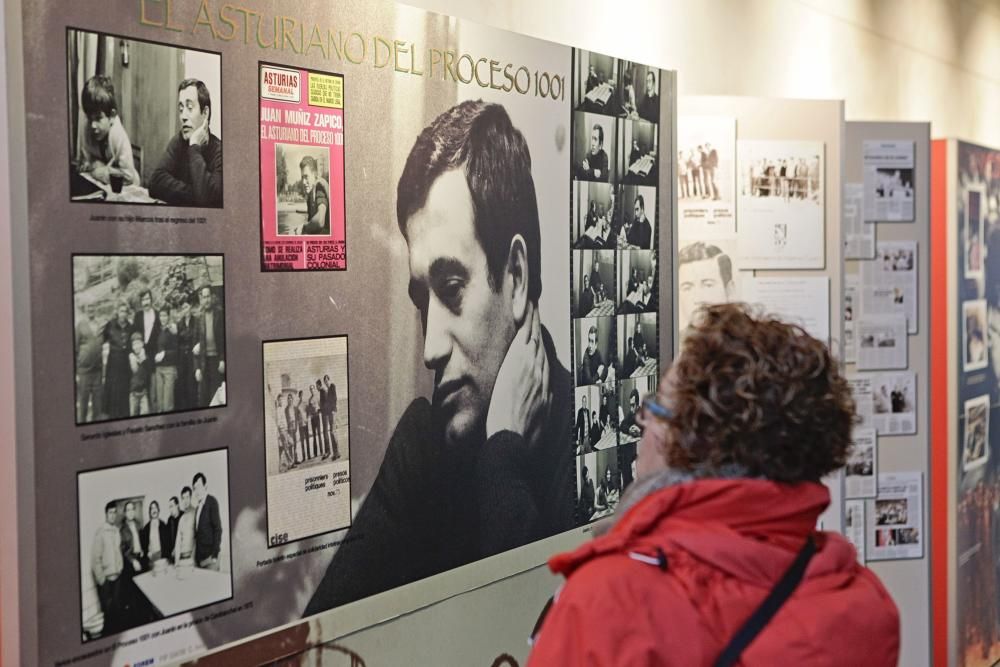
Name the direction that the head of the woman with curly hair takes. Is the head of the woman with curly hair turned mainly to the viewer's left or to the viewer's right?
to the viewer's left

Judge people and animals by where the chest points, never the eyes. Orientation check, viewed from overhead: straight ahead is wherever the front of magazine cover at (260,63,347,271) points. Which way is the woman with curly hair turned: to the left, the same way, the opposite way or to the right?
the opposite way

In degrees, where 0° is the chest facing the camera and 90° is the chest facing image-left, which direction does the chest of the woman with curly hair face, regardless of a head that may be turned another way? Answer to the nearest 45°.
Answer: approximately 135°

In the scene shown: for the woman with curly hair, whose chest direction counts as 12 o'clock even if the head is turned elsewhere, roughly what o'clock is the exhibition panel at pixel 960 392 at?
The exhibition panel is roughly at 2 o'clock from the woman with curly hair.

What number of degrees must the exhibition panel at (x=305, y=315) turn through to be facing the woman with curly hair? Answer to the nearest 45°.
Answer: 0° — it already faces them

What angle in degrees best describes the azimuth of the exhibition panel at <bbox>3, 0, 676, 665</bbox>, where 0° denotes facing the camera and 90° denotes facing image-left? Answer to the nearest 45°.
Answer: approximately 315°

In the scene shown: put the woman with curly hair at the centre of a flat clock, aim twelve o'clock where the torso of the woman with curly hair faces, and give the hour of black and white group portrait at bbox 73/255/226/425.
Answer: The black and white group portrait is roughly at 11 o'clock from the woman with curly hair.
